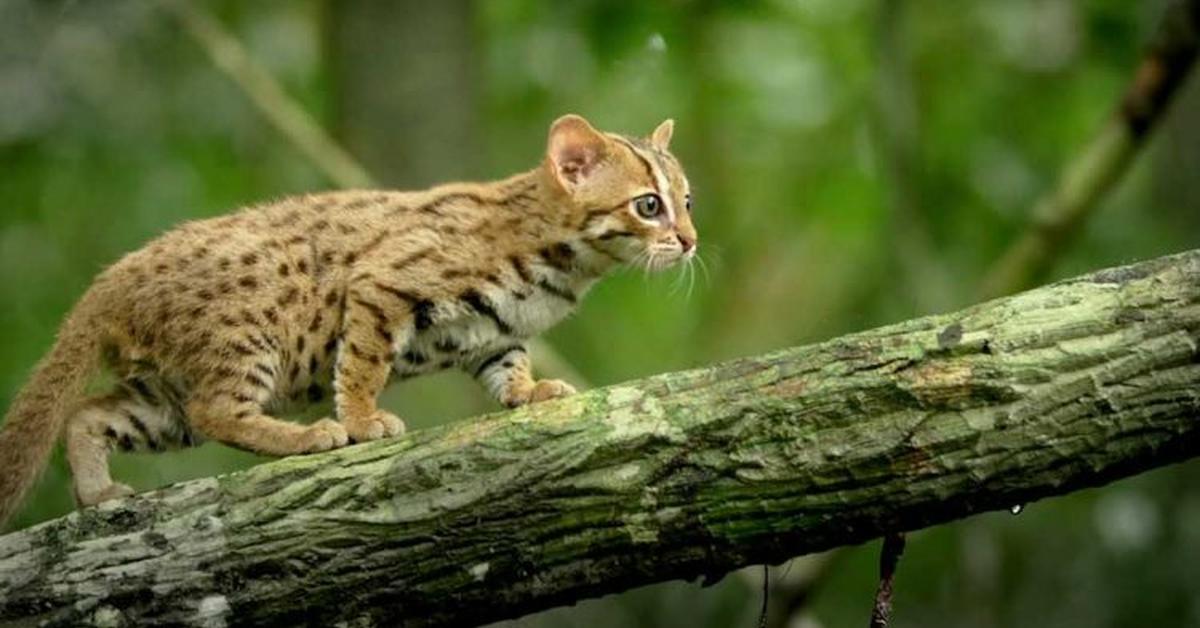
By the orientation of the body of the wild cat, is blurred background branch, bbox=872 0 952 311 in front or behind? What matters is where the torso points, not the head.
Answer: in front

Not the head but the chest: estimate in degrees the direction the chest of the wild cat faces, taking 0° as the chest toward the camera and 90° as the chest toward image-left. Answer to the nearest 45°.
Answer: approximately 270°
